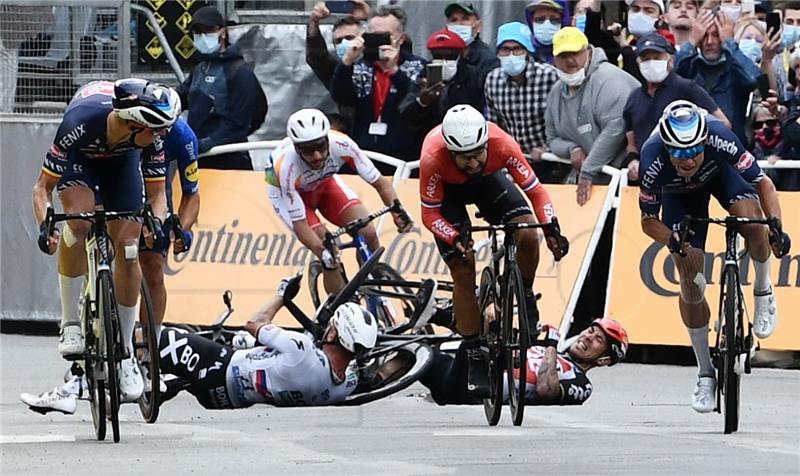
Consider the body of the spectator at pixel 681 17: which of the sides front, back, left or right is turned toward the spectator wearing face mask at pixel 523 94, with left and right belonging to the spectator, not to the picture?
right

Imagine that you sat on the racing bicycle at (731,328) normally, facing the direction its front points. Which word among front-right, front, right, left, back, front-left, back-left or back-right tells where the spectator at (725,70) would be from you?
back

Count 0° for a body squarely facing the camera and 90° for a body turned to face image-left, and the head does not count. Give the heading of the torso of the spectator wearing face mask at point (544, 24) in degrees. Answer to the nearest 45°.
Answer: approximately 0°

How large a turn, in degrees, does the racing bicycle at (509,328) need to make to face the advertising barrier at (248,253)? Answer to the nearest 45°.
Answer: approximately 135° to its right

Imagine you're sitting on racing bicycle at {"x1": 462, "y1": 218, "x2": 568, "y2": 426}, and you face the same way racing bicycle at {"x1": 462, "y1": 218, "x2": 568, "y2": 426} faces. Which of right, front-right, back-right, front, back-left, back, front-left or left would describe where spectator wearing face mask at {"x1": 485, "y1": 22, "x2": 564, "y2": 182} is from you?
back

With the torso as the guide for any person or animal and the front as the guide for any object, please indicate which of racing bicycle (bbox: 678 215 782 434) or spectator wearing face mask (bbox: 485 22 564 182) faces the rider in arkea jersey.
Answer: the spectator wearing face mask

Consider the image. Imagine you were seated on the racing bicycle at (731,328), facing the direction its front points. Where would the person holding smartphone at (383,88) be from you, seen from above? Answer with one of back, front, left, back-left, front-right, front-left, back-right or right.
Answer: back-right

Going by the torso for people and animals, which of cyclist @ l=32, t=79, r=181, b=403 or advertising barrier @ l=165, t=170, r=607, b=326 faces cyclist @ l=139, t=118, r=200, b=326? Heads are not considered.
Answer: the advertising barrier
